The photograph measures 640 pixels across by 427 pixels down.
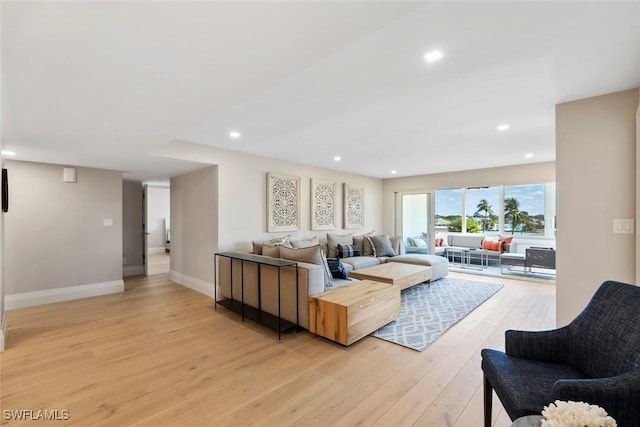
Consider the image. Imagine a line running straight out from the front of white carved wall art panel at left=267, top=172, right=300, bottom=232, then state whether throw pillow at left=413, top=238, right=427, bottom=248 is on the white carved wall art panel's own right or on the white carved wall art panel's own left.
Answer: on the white carved wall art panel's own left

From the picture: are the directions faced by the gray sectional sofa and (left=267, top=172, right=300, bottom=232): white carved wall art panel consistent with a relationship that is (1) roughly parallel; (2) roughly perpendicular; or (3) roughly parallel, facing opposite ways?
roughly parallel

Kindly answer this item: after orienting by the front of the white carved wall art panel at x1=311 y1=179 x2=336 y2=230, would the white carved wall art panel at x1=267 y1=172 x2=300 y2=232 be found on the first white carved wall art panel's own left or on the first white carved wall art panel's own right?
on the first white carved wall art panel's own right

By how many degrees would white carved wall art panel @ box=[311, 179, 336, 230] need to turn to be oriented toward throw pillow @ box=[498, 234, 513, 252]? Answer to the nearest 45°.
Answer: approximately 45° to its left

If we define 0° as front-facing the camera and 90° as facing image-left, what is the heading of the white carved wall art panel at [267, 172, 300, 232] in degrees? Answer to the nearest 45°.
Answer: approximately 315°

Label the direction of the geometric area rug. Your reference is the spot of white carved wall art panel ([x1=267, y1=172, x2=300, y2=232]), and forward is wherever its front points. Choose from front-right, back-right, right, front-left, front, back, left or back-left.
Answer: front

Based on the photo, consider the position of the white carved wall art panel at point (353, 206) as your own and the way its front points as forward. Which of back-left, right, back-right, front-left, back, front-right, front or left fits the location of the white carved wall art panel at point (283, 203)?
right

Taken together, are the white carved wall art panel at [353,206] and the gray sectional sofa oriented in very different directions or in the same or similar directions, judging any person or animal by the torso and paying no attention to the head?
same or similar directions

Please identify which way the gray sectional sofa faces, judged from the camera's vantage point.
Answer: facing the viewer and to the right of the viewer

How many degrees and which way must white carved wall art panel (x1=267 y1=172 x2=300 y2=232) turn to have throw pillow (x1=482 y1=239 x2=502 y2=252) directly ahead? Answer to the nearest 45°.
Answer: approximately 45° to its left

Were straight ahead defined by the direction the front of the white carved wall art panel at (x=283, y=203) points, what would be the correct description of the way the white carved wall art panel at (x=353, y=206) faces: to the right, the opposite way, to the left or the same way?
the same way

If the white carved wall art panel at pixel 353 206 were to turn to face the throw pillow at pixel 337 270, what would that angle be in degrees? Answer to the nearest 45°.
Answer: approximately 45° to its right

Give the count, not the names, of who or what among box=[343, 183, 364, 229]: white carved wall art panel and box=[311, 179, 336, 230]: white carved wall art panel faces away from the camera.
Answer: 0

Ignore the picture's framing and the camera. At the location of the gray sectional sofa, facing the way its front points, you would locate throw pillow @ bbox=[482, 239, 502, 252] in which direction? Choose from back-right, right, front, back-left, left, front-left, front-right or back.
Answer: left
